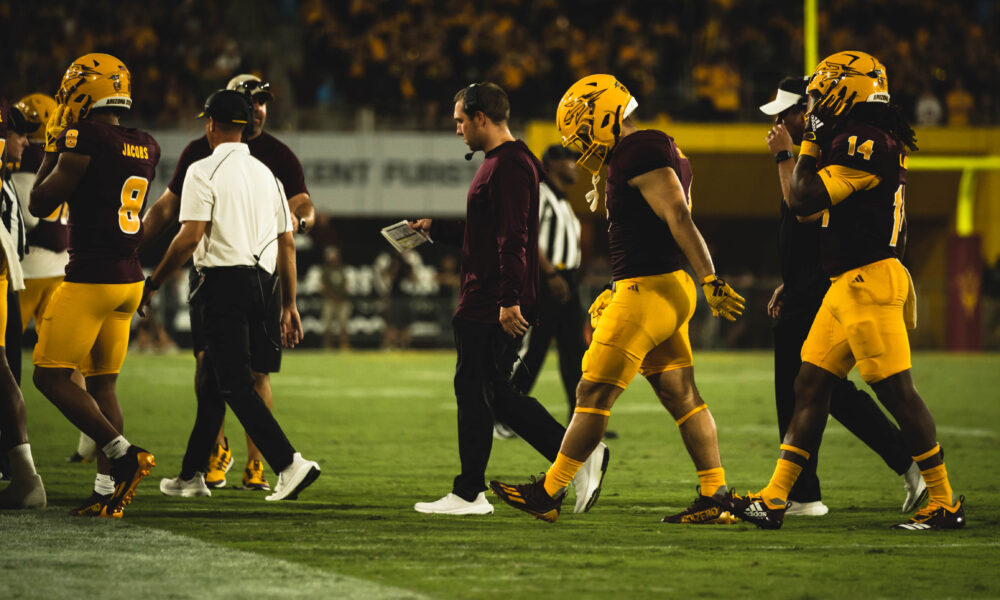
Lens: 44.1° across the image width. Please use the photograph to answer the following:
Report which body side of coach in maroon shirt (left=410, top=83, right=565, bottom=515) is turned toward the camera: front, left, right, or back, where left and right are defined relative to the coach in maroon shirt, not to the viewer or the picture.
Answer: left

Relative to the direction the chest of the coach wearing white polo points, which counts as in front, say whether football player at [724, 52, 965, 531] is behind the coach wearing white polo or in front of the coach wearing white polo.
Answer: behind

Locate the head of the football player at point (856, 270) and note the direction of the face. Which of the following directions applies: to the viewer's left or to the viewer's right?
to the viewer's left

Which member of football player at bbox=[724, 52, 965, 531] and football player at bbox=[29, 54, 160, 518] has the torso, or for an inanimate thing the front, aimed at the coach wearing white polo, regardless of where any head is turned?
football player at bbox=[724, 52, 965, 531]

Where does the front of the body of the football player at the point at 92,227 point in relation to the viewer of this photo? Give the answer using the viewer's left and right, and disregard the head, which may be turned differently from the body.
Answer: facing away from the viewer and to the left of the viewer

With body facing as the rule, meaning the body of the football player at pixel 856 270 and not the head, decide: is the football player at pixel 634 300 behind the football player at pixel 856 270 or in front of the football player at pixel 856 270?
in front

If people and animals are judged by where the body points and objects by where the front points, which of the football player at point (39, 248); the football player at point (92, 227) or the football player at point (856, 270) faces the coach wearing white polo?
the football player at point (856, 270)

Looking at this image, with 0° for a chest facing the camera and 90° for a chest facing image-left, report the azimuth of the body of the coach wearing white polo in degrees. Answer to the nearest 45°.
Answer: approximately 135°

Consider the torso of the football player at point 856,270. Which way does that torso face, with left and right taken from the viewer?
facing to the left of the viewer

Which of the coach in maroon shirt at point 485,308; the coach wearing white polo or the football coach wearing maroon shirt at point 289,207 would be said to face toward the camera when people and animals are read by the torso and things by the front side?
the football coach wearing maroon shirt

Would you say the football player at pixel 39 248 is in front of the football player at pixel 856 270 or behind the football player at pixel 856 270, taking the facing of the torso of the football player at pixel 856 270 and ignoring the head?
in front
